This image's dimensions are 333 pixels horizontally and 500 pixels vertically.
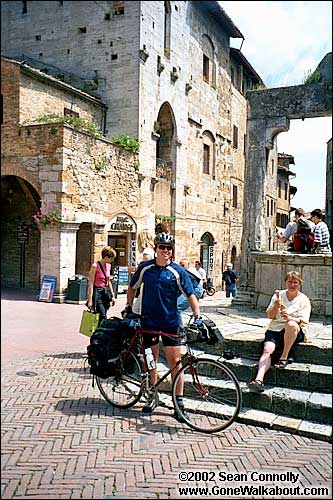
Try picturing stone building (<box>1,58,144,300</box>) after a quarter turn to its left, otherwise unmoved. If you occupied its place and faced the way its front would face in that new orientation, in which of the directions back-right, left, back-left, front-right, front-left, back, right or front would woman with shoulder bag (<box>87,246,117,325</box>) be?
back-right

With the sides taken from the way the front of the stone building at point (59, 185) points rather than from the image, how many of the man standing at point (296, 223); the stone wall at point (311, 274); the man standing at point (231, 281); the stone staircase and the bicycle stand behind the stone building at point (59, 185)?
0

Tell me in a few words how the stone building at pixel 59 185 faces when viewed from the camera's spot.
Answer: facing the viewer and to the right of the viewer

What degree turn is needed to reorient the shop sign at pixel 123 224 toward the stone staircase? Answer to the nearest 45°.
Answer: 0° — it already faces it

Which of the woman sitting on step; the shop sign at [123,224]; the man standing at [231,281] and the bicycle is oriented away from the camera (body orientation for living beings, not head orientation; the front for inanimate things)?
the man standing

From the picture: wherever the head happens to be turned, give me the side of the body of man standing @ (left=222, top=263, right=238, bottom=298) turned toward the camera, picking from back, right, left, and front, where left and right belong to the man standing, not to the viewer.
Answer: back

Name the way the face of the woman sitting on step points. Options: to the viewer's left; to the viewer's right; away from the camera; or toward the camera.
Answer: toward the camera

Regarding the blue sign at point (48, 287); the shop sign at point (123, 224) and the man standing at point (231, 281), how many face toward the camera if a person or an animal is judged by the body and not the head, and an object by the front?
2

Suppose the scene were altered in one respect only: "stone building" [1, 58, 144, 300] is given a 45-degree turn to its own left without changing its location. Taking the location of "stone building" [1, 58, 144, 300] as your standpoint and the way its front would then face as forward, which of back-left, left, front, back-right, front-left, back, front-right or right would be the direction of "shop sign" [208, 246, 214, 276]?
front-left

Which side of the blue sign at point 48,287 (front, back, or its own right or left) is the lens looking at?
front
